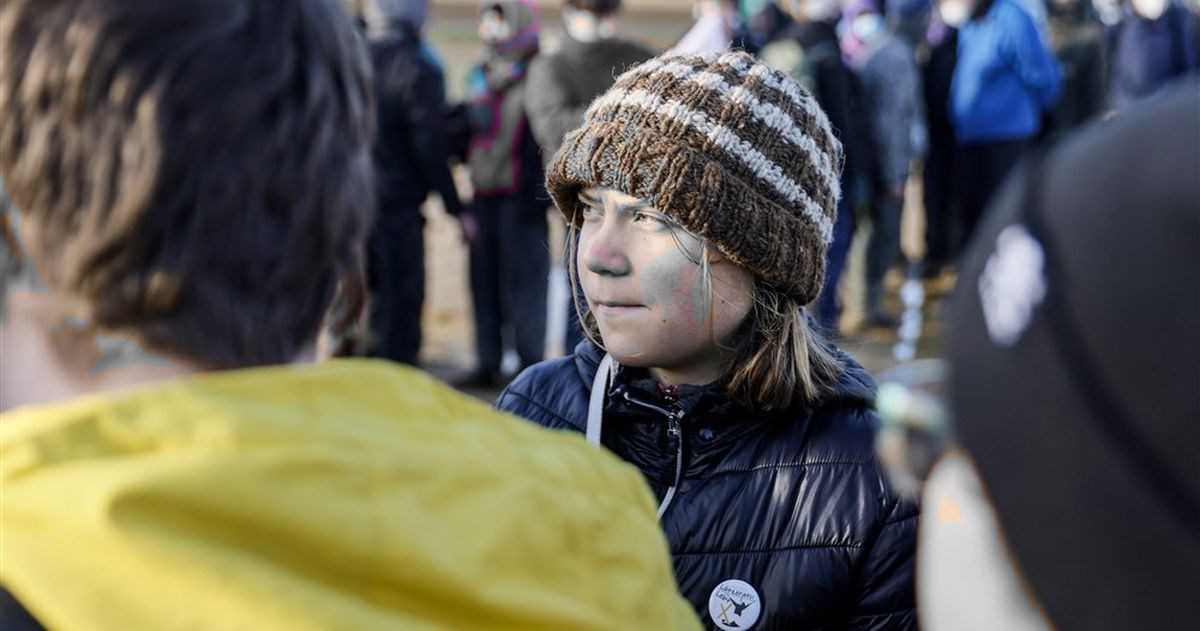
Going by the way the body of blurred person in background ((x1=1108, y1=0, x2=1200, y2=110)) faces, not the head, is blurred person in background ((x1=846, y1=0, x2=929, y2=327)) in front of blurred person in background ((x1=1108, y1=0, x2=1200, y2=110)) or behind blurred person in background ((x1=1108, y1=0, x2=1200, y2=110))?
in front

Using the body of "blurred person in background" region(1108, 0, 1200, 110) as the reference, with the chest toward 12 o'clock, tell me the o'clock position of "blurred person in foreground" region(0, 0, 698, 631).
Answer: "blurred person in foreground" region(0, 0, 698, 631) is roughly at 12 o'clock from "blurred person in background" region(1108, 0, 1200, 110).

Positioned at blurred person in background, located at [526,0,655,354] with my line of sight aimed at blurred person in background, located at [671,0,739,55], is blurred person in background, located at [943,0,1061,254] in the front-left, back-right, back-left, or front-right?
front-right

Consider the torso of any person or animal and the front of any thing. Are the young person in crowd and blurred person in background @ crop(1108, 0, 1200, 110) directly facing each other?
no

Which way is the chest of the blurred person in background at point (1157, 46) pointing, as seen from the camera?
toward the camera

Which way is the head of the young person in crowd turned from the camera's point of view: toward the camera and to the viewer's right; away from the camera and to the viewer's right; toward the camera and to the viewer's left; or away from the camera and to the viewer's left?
toward the camera and to the viewer's left

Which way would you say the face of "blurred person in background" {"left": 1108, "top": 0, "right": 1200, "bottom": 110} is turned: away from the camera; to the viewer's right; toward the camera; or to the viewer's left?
toward the camera

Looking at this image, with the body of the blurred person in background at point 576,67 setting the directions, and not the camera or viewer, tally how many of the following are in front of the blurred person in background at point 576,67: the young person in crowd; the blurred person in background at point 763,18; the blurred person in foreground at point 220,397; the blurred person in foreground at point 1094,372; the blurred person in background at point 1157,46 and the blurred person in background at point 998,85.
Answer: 3

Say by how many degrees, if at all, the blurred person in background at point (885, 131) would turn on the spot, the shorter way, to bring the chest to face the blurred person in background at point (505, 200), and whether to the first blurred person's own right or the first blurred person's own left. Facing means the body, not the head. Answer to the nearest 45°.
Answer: approximately 45° to the first blurred person's own left

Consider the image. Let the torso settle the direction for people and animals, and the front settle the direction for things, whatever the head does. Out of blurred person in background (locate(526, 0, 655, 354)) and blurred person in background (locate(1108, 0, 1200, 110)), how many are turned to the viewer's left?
0

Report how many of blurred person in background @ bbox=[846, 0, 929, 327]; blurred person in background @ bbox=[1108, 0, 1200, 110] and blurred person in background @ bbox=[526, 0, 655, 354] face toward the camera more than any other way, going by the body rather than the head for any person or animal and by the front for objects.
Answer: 2

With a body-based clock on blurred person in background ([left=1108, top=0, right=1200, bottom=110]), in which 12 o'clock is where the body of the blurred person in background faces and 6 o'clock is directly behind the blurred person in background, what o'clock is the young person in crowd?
The young person in crowd is roughly at 12 o'clock from the blurred person in background.

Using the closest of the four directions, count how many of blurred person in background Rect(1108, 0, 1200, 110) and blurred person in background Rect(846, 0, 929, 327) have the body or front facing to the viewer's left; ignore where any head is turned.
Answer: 1

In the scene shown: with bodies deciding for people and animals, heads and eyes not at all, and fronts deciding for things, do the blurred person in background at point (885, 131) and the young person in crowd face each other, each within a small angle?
no
